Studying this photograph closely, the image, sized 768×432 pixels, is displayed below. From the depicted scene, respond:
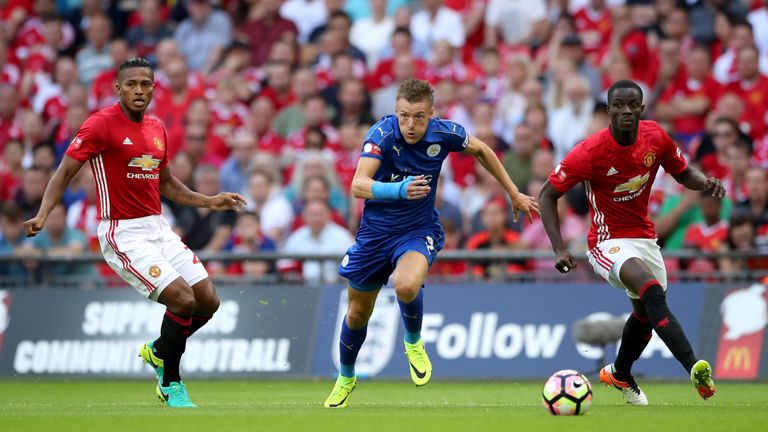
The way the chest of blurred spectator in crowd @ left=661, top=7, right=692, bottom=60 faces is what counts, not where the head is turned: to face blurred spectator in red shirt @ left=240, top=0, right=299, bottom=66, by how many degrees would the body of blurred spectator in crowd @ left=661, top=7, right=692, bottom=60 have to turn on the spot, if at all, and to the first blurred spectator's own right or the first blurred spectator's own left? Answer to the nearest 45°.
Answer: approximately 90° to the first blurred spectator's own right

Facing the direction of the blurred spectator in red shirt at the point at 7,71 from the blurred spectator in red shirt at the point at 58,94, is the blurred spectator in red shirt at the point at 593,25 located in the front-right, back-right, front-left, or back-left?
back-right

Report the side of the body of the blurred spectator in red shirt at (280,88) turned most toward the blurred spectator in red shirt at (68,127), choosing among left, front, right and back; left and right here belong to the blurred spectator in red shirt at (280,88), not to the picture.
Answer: right

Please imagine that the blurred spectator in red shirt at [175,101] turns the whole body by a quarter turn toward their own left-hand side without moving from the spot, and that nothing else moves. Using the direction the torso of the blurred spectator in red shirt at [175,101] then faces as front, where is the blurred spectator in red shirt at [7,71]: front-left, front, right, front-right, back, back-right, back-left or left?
back-left
